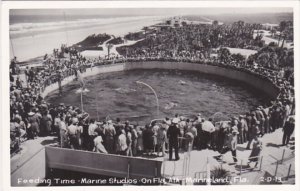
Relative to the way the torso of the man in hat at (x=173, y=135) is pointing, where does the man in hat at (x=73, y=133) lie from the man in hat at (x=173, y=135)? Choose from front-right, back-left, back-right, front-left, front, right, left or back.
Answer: left

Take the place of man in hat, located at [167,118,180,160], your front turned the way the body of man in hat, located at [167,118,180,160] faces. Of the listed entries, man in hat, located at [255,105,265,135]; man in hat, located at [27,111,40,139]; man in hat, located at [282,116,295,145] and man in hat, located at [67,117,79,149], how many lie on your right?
2

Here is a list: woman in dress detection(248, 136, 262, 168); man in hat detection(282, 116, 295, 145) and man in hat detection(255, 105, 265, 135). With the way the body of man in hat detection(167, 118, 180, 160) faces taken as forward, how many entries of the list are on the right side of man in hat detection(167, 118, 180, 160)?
3

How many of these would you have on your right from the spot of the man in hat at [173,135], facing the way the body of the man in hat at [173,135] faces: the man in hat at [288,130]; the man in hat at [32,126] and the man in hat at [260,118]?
2

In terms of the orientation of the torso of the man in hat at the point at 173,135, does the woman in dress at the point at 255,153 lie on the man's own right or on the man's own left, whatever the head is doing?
on the man's own right

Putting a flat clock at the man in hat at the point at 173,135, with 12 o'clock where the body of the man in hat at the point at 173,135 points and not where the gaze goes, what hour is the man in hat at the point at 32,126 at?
the man in hat at the point at 32,126 is roughly at 9 o'clock from the man in hat at the point at 173,135.

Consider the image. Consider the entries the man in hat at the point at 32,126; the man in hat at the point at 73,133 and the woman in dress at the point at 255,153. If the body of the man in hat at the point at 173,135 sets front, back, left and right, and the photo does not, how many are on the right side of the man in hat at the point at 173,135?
1

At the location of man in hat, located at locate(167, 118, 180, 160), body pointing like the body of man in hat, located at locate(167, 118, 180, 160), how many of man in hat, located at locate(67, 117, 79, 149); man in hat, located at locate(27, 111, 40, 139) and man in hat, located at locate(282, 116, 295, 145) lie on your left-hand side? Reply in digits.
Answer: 2

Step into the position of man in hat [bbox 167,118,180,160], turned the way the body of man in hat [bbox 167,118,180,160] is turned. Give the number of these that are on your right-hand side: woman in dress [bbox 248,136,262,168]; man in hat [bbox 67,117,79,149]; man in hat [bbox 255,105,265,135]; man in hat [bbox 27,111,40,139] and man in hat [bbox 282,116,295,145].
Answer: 3

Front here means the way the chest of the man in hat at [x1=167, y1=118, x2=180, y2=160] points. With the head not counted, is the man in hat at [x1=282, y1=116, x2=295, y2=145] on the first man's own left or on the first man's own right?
on the first man's own right

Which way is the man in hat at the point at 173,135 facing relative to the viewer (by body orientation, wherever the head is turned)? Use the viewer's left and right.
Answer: facing away from the viewer
